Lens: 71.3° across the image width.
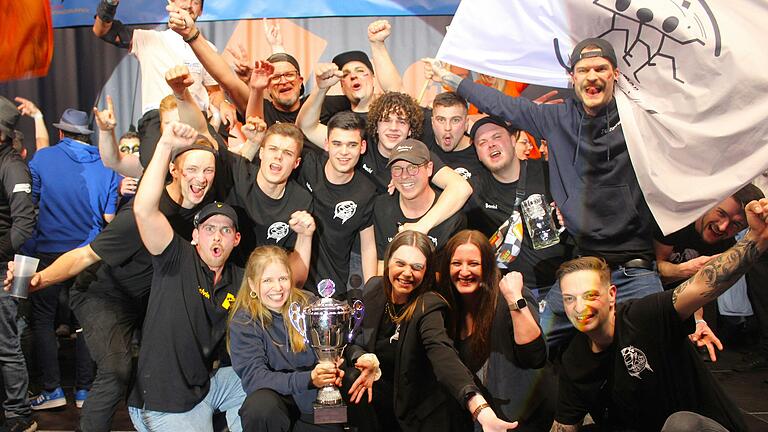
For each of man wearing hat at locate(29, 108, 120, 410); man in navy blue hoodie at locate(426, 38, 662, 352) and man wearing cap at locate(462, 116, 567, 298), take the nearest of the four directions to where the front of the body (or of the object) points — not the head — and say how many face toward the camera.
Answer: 2

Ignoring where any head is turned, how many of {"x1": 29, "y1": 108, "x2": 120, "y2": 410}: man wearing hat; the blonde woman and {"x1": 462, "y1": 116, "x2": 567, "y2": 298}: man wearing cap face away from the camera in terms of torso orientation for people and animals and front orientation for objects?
1

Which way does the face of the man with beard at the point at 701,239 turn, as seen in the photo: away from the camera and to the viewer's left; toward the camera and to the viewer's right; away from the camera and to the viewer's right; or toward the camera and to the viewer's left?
toward the camera and to the viewer's left

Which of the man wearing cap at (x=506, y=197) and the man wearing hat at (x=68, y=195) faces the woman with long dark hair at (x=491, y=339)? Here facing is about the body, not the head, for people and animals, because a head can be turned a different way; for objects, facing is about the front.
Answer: the man wearing cap at (x=506, y=197)

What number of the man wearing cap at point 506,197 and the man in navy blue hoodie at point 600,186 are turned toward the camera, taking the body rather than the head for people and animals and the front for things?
2

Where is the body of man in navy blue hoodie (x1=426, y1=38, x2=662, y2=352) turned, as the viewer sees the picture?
toward the camera

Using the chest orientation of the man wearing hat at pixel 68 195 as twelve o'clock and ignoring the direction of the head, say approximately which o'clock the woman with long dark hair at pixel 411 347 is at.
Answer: The woman with long dark hair is roughly at 5 o'clock from the man wearing hat.
